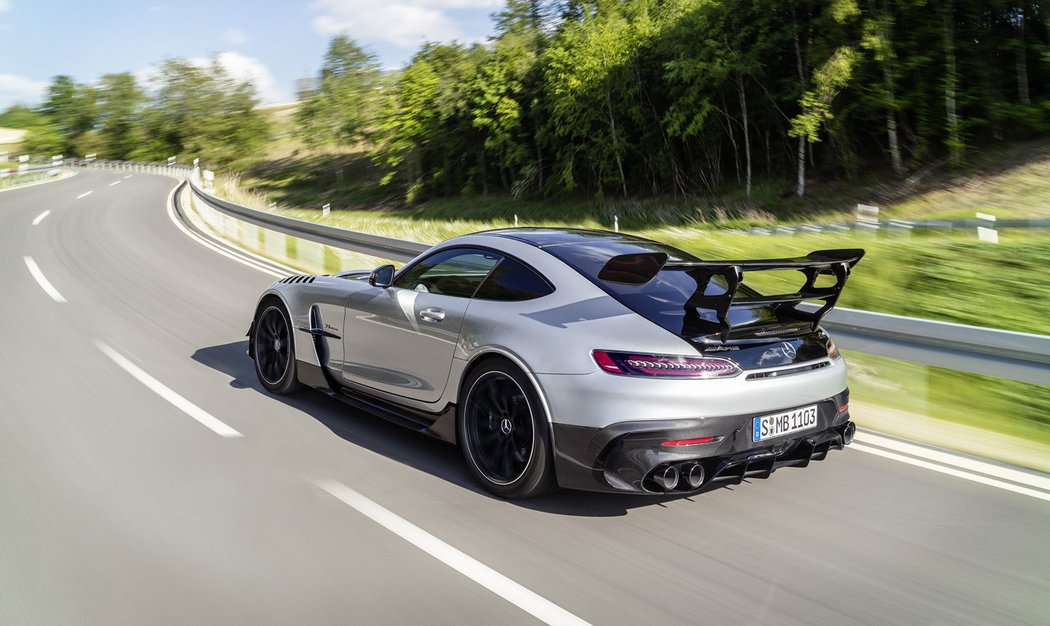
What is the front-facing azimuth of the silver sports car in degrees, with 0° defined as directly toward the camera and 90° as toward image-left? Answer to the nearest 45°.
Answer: approximately 135°

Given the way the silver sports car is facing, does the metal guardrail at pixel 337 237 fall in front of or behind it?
in front

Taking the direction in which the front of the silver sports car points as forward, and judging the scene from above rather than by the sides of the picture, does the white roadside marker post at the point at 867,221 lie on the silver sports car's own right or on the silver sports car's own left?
on the silver sports car's own right
